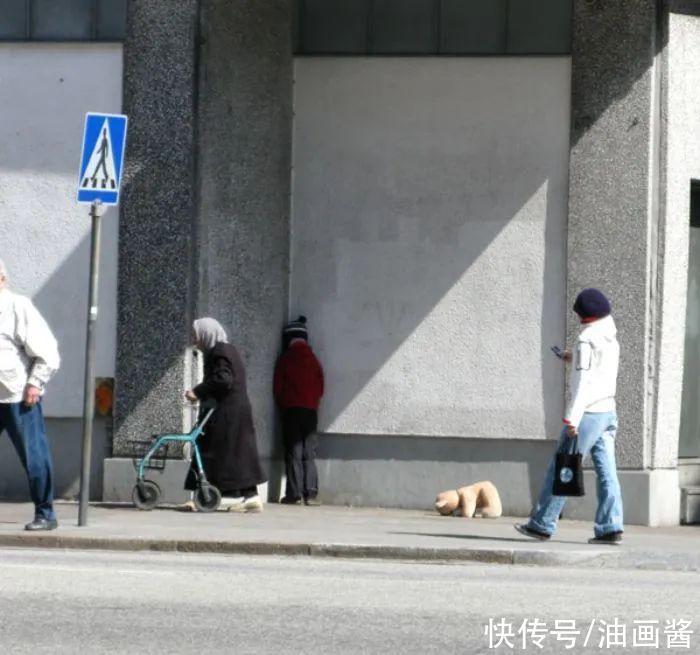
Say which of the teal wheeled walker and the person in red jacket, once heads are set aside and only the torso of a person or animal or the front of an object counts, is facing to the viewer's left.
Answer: the teal wheeled walker

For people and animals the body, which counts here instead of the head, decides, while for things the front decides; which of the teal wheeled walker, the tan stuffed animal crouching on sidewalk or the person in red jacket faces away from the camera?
the person in red jacket

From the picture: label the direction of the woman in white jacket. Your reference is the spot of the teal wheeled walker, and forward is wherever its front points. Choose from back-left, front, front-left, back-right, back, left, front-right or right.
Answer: back-left

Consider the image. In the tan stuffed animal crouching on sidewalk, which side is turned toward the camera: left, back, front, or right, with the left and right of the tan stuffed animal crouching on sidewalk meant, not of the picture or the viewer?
left

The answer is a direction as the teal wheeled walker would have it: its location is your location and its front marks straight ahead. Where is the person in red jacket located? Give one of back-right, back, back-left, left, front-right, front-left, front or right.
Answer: back-right

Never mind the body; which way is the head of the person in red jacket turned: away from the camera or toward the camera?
away from the camera

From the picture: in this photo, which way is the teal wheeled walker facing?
to the viewer's left

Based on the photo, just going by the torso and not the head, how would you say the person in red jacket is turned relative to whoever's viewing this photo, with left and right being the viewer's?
facing away from the viewer

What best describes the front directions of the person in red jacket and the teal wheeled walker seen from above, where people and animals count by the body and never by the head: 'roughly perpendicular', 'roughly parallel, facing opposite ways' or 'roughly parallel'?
roughly perpendicular

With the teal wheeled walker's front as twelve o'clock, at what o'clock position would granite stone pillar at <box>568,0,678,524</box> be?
The granite stone pillar is roughly at 6 o'clock from the teal wheeled walker.

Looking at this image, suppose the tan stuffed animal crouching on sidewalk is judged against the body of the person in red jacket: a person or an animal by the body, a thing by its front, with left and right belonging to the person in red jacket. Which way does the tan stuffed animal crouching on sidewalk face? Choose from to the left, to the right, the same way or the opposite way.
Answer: to the left

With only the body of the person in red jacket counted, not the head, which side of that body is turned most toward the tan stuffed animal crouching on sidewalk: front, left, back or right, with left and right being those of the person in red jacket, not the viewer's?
right
